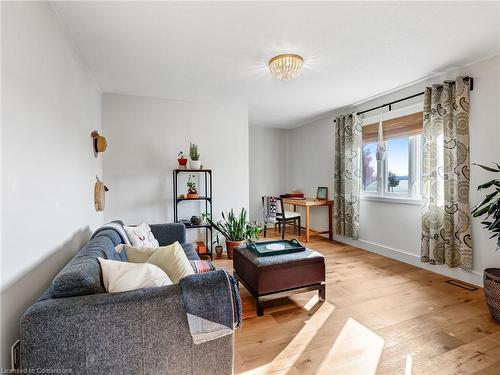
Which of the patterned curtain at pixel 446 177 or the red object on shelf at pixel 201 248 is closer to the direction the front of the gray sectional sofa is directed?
the patterned curtain

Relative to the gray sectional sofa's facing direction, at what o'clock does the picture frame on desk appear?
The picture frame on desk is roughly at 11 o'clock from the gray sectional sofa.

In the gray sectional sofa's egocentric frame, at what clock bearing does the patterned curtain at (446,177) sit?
The patterned curtain is roughly at 12 o'clock from the gray sectional sofa.

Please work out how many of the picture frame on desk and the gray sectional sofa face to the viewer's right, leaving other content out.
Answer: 1

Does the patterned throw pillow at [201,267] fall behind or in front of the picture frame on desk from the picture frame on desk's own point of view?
in front

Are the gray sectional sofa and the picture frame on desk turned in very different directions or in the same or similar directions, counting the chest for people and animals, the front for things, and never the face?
very different directions

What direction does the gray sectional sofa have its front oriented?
to the viewer's right

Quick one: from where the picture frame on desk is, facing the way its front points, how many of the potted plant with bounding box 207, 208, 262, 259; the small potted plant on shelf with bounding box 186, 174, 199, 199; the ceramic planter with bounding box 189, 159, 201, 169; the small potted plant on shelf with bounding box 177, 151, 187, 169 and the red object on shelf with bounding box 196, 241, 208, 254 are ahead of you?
5

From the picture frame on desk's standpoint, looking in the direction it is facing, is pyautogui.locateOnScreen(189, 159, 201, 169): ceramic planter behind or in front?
in front

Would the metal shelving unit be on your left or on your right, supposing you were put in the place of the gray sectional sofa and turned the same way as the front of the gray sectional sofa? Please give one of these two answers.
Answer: on your left

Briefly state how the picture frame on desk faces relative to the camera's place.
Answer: facing the viewer and to the left of the viewer

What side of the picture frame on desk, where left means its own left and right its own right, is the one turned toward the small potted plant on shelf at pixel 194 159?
front

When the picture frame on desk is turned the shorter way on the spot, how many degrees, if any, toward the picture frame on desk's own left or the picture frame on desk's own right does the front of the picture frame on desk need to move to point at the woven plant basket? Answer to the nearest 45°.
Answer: approximately 90° to the picture frame on desk's own left

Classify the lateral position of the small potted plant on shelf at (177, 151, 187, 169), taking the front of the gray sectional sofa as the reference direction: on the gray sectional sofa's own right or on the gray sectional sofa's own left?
on the gray sectional sofa's own left
